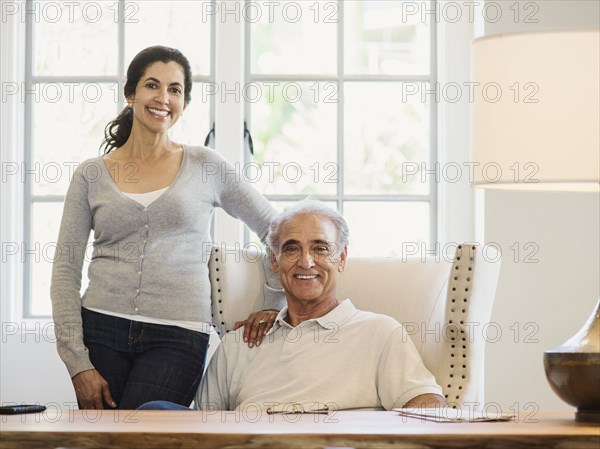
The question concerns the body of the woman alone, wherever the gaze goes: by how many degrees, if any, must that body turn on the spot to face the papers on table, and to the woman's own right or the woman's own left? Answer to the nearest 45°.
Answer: approximately 45° to the woman's own left

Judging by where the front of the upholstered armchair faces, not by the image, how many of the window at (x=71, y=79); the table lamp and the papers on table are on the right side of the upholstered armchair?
1

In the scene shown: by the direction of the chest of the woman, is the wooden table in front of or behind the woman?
in front

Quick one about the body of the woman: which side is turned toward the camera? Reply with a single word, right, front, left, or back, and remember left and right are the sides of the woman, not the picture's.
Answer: front

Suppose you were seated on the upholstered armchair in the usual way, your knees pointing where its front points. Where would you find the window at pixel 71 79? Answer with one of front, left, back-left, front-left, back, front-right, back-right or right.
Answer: right

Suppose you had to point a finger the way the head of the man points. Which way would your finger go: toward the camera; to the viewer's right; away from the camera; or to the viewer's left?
toward the camera

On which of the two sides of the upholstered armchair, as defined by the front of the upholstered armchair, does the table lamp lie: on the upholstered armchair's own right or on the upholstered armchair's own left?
on the upholstered armchair's own left

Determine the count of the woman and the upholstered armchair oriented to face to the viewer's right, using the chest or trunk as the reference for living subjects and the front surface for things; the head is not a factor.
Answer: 0

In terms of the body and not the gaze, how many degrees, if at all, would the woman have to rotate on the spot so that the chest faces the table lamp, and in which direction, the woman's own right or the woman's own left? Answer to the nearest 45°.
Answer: approximately 45° to the woman's own left

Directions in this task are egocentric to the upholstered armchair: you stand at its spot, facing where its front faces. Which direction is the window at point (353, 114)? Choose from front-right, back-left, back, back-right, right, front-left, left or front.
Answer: back-right

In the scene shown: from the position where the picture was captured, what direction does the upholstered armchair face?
facing the viewer and to the left of the viewer

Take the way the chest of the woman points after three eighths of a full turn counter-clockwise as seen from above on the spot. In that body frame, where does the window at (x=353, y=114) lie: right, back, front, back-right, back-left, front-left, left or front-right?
front

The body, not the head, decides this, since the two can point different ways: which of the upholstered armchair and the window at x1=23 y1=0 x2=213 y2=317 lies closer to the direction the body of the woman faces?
the upholstered armchair

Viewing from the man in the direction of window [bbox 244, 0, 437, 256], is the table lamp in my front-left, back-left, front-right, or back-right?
back-right

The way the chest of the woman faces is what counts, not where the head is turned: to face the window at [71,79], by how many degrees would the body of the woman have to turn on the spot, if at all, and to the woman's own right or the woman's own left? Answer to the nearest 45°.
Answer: approximately 180°
